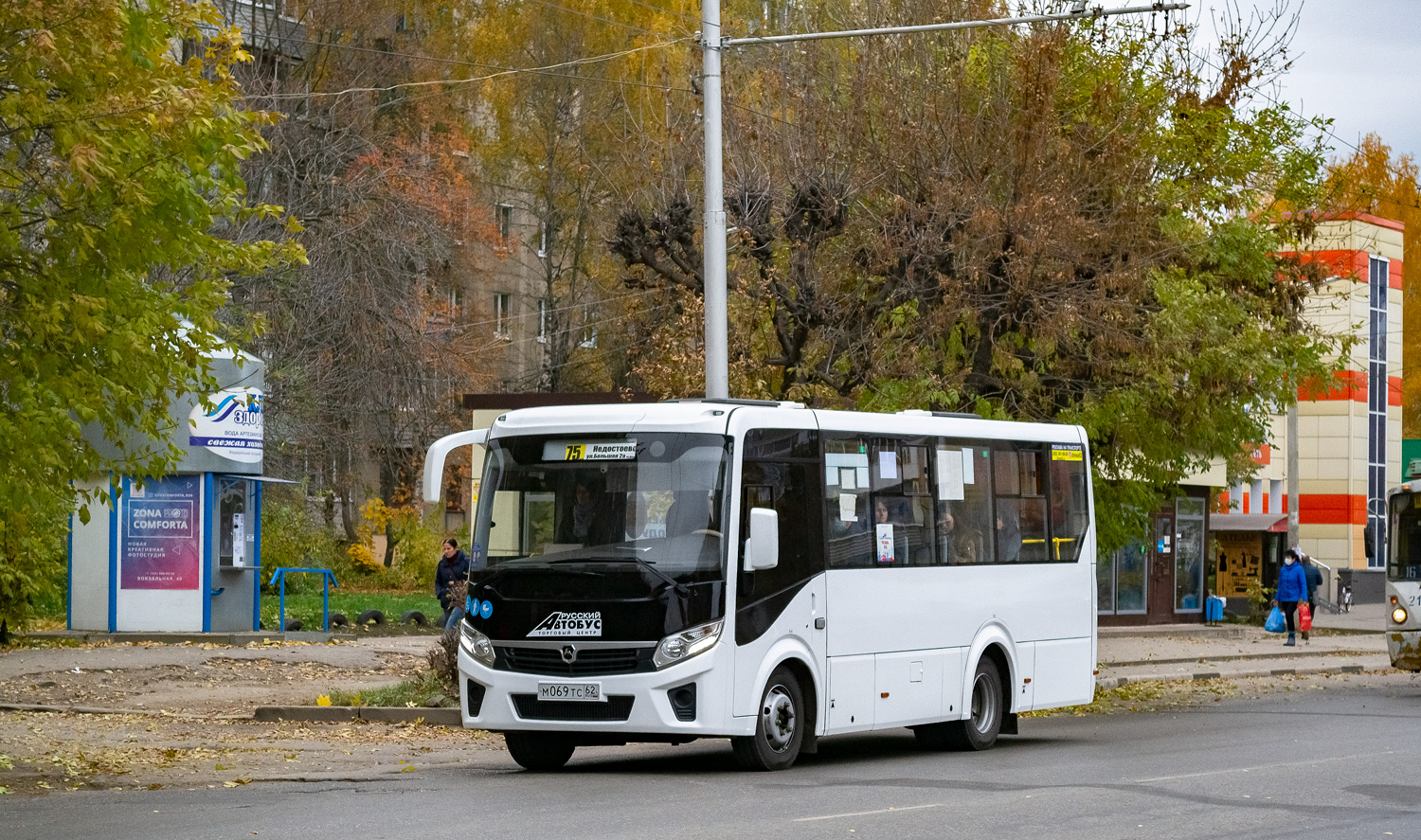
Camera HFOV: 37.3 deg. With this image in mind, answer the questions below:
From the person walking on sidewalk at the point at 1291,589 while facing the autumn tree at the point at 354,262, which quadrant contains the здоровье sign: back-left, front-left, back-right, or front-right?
front-left

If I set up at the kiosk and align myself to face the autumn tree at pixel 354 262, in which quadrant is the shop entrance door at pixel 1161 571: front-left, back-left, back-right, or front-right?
front-right

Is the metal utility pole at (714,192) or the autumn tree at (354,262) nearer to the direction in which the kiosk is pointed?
the metal utility pole

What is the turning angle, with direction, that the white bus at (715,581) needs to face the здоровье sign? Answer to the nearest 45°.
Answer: approximately 90° to its right

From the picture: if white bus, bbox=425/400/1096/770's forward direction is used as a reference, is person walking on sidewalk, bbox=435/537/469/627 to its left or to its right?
on its right

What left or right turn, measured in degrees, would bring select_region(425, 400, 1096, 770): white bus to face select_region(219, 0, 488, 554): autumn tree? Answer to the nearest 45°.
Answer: approximately 135° to its right

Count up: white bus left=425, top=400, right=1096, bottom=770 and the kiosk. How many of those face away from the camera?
0

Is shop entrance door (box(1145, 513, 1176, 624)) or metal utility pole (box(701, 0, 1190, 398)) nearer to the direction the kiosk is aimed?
the metal utility pole

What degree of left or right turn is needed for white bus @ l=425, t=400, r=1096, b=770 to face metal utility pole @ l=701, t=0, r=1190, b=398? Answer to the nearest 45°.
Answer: approximately 135° to its right

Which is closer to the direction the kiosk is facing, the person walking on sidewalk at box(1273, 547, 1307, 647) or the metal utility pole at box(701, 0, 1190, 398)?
the metal utility pole

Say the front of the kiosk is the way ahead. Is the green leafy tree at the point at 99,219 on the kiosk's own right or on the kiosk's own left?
on the kiosk's own right

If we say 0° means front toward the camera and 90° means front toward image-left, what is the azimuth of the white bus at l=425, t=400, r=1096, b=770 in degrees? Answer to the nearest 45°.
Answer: approximately 45°

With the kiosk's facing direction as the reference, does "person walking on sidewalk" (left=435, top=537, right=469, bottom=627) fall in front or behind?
in front

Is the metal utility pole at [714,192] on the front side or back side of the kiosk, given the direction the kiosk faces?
on the front side
